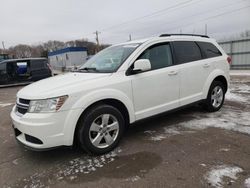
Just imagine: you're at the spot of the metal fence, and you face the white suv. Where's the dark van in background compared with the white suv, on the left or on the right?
right

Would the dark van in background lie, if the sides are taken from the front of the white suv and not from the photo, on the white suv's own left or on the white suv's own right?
on the white suv's own right

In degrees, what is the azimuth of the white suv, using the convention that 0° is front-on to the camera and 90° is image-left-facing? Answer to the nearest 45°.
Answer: approximately 45°

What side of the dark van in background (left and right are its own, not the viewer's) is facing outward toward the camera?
left

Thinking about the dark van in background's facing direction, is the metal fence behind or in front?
behind

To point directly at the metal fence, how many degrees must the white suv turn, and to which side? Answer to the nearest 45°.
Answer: approximately 180°
